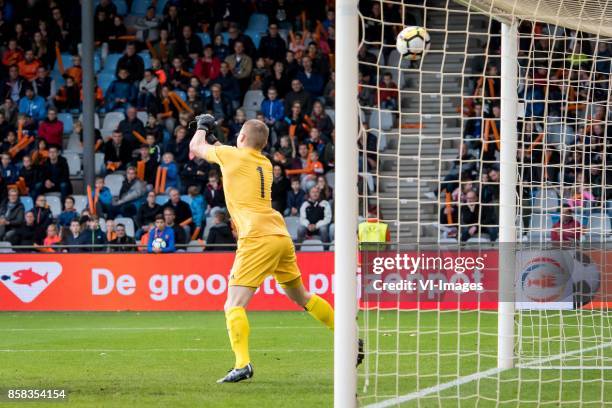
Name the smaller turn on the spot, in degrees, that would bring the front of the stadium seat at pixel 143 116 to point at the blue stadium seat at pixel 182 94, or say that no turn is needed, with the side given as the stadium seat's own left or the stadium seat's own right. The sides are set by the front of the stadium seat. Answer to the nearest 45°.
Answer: approximately 90° to the stadium seat's own left

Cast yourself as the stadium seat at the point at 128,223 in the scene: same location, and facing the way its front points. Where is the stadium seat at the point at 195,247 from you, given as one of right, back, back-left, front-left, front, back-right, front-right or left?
front-left

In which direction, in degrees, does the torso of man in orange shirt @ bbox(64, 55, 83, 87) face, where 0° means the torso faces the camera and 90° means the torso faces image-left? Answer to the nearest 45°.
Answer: approximately 0°

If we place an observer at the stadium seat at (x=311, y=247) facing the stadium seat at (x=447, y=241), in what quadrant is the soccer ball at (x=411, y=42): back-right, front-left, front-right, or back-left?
front-right

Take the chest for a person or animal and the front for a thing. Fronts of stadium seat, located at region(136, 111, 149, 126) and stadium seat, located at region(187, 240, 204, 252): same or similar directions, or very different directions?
same or similar directions

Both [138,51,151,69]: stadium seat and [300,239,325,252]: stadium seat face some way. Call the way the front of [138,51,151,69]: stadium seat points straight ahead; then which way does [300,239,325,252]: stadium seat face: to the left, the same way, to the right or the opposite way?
the same way

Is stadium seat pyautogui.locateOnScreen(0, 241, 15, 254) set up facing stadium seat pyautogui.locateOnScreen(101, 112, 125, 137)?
no

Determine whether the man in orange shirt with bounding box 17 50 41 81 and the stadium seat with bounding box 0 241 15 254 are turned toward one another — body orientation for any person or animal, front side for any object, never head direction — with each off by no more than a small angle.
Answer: no

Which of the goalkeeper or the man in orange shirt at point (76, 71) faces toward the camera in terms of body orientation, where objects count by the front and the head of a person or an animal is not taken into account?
the man in orange shirt

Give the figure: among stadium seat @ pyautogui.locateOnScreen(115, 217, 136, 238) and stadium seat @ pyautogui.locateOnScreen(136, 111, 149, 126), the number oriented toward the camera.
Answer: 2

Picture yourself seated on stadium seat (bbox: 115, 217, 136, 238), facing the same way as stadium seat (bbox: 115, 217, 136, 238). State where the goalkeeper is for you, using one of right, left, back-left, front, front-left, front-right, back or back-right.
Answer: front

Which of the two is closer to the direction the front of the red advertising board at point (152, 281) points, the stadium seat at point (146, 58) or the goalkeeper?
the goalkeeper

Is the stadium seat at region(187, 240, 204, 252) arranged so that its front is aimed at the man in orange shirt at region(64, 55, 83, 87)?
no

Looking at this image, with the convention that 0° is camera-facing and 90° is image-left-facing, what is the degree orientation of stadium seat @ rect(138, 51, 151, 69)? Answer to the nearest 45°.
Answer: approximately 0°

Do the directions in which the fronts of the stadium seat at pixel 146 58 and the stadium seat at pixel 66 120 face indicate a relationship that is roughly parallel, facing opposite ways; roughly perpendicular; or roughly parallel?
roughly parallel

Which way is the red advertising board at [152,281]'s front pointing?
toward the camera

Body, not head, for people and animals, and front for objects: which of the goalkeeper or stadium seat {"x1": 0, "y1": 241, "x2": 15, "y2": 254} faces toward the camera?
the stadium seat

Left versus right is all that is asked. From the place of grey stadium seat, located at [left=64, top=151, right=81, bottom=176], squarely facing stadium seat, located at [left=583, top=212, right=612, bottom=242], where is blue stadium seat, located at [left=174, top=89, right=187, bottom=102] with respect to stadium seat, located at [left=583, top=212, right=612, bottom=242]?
left

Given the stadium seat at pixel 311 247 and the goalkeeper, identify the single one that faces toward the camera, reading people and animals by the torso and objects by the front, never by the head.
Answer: the stadium seat
